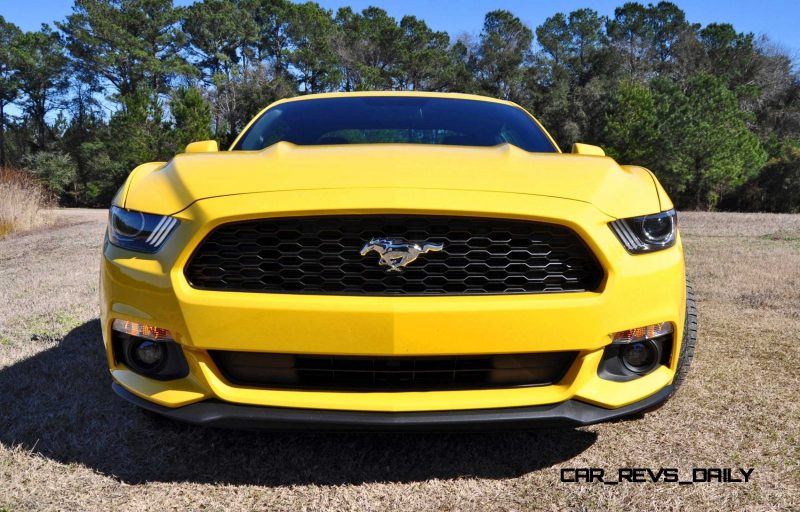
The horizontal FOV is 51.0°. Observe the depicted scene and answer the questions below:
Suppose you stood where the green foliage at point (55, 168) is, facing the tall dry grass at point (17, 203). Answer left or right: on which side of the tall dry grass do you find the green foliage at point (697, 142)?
left

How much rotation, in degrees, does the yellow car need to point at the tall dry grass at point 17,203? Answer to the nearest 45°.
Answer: approximately 135° to its right

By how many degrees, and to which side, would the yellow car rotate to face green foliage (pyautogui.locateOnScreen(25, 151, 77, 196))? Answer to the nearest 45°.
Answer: approximately 135° to its right

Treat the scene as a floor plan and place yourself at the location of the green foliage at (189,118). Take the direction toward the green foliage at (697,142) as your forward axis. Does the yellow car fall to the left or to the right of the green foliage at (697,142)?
right

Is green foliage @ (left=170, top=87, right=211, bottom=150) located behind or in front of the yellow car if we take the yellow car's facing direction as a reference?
behind

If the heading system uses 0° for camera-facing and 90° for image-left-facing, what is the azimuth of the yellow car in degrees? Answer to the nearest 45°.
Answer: approximately 0°
